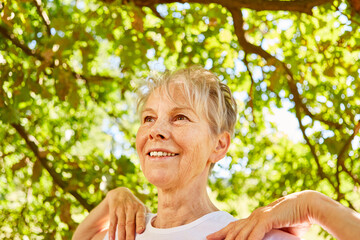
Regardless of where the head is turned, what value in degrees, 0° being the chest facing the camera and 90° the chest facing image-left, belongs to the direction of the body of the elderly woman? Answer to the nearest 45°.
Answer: approximately 45°

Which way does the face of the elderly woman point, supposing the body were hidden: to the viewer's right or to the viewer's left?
to the viewer's left
